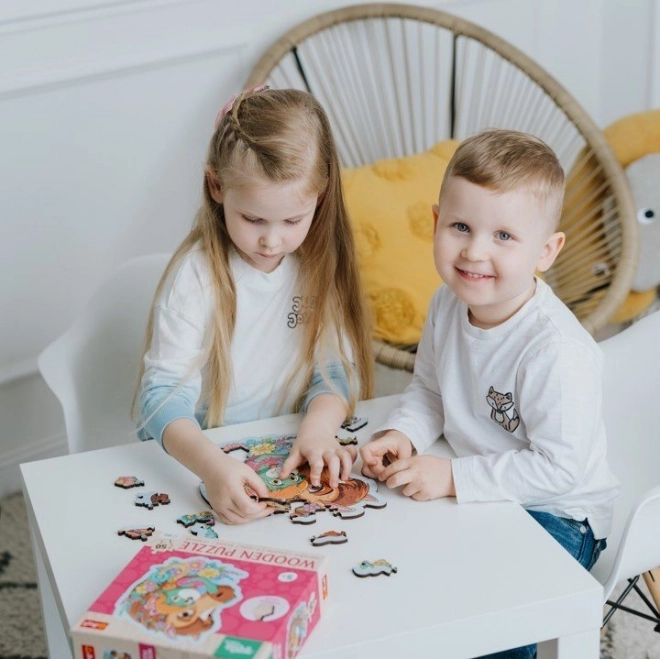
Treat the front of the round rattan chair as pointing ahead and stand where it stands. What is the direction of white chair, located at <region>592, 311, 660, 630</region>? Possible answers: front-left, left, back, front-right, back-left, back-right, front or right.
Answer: front-left

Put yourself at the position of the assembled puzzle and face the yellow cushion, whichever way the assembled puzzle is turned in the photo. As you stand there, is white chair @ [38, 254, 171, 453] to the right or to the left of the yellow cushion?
left

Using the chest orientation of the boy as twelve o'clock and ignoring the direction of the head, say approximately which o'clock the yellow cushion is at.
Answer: The yellow cushion is roughly at 4 o'clock from the boy.

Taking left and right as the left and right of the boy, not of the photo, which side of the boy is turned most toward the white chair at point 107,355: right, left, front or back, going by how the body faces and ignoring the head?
right

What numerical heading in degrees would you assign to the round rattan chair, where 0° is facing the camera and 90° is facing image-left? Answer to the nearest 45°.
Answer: approximately 45°

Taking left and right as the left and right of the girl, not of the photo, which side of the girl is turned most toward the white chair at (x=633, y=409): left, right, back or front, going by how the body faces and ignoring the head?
left

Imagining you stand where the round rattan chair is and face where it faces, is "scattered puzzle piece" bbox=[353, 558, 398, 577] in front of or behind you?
in front

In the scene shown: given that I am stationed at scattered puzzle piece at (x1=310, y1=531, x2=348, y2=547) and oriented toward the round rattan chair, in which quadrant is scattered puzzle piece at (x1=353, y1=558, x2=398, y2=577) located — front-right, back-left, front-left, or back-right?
back-right

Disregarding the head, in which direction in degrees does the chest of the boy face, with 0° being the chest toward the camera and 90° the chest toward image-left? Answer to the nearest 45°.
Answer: approximately 45°
